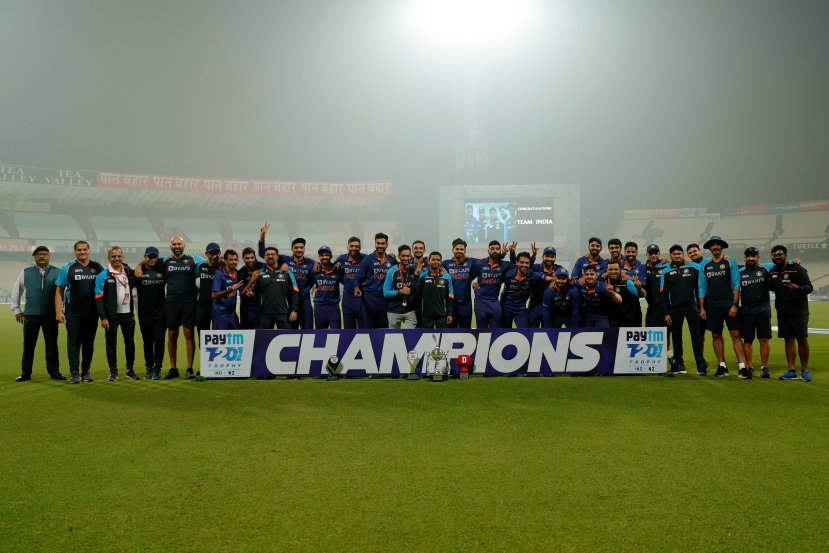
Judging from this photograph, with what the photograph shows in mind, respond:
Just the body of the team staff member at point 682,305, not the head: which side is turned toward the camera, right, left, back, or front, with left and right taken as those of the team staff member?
front

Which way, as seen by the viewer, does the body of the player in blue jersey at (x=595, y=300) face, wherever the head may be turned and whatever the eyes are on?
toward the camera

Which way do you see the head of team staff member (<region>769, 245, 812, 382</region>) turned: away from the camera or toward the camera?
toward the camera

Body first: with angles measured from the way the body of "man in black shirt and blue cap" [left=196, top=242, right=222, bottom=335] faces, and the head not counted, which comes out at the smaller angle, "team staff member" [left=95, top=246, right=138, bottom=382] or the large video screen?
the team staff member

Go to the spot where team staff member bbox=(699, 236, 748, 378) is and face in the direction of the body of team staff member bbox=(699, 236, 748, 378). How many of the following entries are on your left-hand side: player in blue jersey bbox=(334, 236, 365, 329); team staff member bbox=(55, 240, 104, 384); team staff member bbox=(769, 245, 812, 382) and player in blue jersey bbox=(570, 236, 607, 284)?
1

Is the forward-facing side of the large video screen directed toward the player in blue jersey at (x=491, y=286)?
yes

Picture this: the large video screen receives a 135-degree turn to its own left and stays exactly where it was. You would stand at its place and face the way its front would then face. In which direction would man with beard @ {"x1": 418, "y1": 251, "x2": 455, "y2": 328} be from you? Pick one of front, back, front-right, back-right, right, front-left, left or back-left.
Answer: back-right

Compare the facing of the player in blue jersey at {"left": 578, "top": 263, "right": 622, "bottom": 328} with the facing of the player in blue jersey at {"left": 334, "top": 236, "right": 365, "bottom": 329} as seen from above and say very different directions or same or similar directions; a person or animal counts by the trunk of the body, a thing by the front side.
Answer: same or similar directions

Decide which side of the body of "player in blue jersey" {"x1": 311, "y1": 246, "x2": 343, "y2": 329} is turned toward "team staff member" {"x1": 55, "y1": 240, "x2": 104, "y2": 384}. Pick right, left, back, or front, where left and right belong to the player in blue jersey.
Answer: right

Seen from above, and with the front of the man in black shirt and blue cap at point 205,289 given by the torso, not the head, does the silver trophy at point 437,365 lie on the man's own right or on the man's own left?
on the man's own left

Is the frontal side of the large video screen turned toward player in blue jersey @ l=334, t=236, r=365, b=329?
yes

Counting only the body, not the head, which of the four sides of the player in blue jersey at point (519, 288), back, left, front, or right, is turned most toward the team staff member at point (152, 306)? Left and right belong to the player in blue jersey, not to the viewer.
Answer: right

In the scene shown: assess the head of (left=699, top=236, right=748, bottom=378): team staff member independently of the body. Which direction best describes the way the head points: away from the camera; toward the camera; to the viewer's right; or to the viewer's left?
toward the camera

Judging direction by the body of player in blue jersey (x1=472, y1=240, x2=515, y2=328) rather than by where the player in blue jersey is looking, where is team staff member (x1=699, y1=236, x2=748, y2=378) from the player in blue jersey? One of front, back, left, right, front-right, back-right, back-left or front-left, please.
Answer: left

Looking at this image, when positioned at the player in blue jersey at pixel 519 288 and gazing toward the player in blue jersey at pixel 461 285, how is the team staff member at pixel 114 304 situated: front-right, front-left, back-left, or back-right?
front-left

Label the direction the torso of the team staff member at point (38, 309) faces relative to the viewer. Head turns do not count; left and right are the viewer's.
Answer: facing the viewer

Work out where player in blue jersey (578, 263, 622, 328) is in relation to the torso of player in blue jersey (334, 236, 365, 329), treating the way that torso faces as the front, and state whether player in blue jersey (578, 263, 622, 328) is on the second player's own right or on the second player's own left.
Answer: on the second player's own left

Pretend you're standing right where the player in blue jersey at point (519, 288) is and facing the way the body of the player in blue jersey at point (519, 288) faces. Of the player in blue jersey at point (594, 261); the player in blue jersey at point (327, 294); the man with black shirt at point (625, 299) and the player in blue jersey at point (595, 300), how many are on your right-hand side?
1
